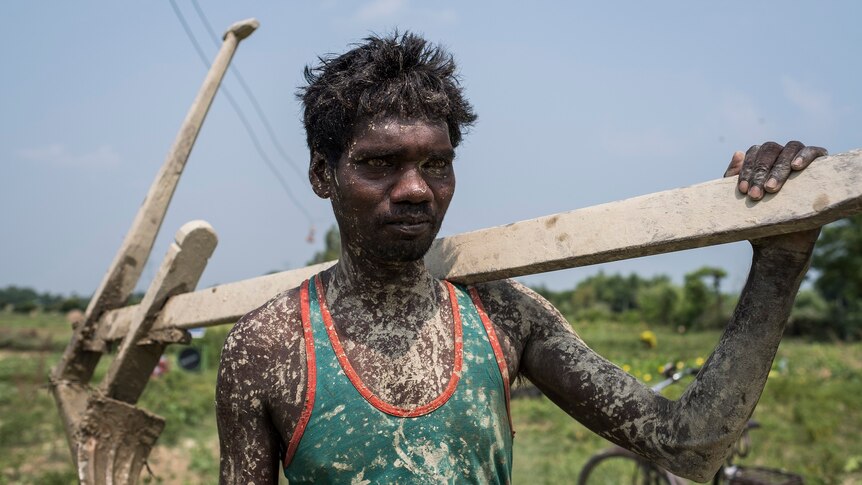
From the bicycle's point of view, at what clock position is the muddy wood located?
The muddy wood is roughly at 10 o'clock from the bicycle.

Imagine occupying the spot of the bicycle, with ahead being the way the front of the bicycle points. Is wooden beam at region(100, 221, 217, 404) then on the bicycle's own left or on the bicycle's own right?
on the bicycle's own left

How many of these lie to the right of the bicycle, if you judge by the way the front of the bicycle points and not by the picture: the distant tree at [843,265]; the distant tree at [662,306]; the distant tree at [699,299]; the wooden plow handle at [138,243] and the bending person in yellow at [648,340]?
4

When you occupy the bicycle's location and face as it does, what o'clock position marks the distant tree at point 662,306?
The distant tree is roughly at 3 o'clock from the bicycle.

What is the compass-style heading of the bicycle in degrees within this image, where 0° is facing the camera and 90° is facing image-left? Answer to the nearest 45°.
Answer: approximately 90°

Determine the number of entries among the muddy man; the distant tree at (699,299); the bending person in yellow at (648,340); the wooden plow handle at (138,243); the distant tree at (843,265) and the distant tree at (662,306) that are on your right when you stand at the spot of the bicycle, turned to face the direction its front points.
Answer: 4

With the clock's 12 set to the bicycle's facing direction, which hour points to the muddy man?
The muddy man is roughly at 9 o'clock from the bicycle.

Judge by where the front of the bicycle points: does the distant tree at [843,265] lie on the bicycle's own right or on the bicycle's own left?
on the bicycle's own right

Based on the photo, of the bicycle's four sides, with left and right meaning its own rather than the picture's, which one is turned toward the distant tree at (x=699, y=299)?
right

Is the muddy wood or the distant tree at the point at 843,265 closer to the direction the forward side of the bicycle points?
the muddy wood

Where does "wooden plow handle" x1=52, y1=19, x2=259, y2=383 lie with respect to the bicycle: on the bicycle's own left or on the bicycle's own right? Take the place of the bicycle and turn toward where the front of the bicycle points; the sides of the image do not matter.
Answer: on the bicycle's own left
